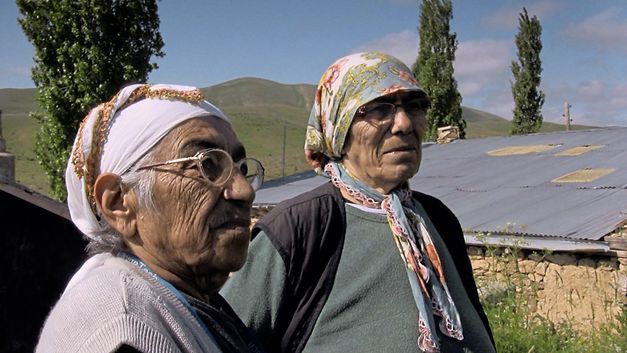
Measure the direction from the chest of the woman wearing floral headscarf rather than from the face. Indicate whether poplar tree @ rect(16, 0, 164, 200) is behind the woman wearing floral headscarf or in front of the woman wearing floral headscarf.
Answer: behind

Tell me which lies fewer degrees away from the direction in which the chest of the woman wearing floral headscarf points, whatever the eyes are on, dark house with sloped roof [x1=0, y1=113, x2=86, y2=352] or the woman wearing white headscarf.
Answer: the woman wearing white headscarf

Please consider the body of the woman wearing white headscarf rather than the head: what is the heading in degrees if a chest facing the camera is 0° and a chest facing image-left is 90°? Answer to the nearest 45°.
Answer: approximately 315°

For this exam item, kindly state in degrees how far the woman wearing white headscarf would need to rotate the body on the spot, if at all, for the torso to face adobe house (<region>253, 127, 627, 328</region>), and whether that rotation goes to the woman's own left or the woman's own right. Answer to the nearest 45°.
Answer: approximately 90° to the woman's own left

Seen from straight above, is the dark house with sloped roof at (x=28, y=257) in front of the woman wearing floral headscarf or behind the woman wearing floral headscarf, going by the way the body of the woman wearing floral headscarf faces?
behind

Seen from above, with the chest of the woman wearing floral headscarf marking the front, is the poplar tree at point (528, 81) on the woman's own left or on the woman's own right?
on the woman's own left

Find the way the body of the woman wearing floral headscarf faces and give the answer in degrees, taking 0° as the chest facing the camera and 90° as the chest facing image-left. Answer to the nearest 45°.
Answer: approximately 315°

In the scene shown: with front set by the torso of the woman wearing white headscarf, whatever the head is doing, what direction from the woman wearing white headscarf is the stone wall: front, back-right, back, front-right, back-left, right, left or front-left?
left

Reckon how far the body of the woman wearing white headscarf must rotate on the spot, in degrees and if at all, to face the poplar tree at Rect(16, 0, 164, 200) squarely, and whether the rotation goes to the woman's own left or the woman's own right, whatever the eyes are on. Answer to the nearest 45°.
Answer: approximately 135° to the woman's own left

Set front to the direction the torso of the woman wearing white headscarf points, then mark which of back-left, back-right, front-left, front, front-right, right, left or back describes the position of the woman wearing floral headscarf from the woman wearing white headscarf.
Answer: left
